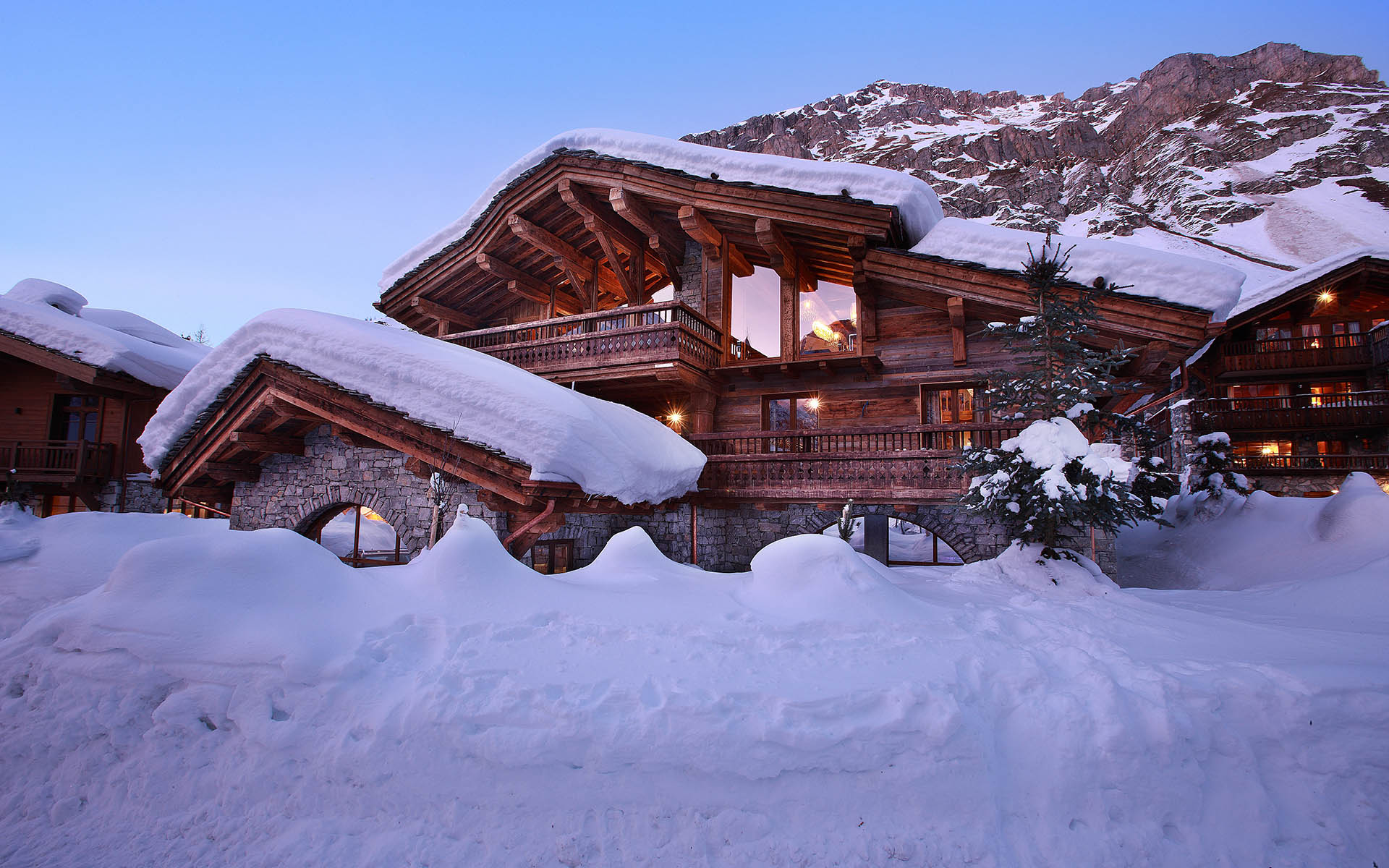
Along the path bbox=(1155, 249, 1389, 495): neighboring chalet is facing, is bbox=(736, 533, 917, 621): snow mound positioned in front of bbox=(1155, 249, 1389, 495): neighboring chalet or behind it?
in front

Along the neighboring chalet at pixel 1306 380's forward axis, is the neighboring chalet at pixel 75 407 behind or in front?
in front

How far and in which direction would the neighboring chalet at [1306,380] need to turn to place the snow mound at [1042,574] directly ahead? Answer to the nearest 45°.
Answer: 0° — it already faces it

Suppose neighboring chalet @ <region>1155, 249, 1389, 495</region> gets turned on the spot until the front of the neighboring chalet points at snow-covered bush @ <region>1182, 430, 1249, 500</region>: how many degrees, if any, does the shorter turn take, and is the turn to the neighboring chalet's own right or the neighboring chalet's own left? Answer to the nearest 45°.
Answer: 0° — it already faces it

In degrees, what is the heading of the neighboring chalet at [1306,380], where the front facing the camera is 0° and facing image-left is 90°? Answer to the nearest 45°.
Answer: approximately 0°
